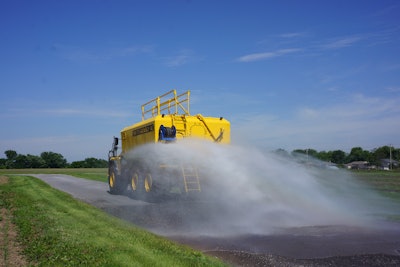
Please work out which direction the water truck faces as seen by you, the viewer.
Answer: facing away from the viewer and to the left of the viewer
